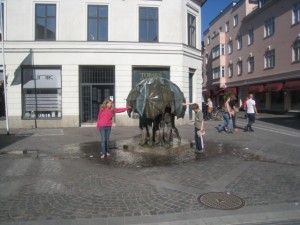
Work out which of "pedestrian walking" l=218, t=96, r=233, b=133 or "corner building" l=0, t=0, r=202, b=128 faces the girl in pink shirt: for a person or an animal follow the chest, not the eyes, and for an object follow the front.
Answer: the corner building

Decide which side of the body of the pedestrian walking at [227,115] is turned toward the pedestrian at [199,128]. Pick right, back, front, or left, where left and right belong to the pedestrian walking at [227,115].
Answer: right

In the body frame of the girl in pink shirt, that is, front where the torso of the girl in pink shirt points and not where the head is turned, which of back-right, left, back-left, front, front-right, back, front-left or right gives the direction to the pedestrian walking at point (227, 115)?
left

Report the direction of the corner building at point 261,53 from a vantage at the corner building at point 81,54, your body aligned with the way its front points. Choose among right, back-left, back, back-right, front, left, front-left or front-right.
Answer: back-left
